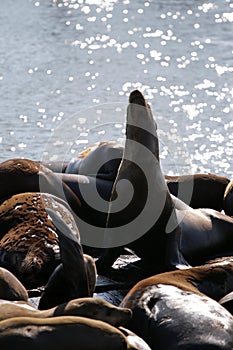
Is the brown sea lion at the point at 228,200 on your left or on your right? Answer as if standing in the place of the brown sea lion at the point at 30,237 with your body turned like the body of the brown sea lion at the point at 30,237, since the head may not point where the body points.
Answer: on your left

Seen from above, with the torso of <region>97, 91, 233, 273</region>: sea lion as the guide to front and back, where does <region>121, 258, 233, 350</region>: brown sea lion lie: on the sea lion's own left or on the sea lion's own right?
on the sea lion's own left

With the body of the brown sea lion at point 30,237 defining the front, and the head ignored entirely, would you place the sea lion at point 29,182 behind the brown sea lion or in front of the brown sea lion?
behind

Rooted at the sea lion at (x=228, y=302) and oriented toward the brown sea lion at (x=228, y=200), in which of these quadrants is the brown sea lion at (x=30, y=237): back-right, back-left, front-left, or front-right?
front-left

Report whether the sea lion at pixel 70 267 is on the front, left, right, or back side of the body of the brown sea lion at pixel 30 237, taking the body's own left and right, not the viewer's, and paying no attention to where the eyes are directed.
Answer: left

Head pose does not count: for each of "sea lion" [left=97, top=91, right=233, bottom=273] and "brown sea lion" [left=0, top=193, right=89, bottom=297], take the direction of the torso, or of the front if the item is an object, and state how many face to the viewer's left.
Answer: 1

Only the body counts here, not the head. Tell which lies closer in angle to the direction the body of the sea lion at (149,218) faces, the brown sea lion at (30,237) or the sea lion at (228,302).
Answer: the brown sea lion

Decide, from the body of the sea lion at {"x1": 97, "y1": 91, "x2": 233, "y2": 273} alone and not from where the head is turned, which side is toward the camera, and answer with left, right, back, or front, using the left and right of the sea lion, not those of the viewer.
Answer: left

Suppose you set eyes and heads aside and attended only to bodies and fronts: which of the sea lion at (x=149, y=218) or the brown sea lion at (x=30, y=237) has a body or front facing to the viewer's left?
the sea lion

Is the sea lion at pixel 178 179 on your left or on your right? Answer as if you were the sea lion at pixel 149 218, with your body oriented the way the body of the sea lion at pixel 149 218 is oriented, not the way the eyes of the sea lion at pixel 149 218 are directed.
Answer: on your right

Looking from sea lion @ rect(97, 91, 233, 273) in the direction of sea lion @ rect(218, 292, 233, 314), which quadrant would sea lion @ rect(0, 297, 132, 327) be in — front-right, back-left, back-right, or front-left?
front-right

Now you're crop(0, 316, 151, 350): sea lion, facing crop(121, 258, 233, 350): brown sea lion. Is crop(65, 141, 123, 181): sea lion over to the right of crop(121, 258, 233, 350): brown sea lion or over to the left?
left

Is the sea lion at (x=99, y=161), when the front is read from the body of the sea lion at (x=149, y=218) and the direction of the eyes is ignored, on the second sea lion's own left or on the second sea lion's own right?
on the second sea lion's own right
